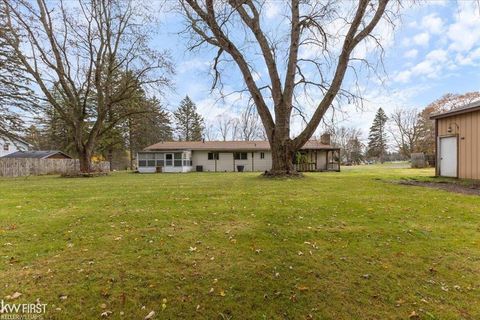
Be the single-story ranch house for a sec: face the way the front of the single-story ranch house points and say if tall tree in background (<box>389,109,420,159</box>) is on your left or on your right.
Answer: on your right

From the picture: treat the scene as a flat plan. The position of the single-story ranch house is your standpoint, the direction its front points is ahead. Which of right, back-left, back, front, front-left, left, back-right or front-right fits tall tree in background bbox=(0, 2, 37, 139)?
back-left

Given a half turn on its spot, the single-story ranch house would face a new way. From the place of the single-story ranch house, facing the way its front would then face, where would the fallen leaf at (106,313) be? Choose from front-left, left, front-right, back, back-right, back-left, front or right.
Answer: front

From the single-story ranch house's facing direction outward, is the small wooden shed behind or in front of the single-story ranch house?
behind

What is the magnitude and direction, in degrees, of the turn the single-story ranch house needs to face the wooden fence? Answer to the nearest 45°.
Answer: approximately 90° to its left

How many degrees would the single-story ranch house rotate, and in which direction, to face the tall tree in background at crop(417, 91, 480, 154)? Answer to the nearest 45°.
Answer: approximately 90° to its right

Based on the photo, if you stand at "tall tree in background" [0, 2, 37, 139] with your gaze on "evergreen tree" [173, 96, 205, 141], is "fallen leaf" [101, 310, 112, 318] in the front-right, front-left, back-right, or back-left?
back-right

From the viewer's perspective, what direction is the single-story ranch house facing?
away from the camera

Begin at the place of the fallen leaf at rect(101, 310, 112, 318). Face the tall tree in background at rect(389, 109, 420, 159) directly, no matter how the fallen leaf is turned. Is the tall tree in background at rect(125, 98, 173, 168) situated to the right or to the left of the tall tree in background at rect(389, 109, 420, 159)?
left
